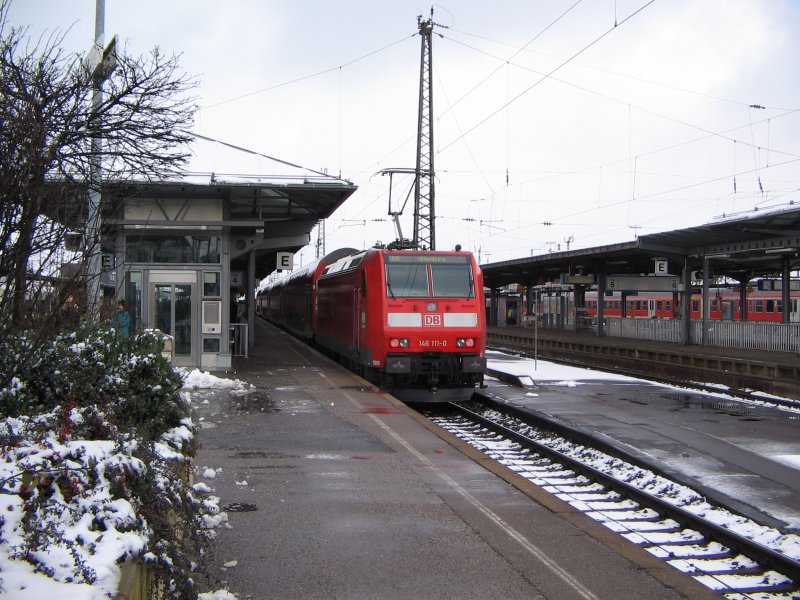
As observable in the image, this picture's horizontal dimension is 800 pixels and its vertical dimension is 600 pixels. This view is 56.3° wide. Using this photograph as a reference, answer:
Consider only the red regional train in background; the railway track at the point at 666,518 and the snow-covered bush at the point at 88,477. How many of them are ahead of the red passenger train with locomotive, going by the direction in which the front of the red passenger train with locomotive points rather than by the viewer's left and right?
2

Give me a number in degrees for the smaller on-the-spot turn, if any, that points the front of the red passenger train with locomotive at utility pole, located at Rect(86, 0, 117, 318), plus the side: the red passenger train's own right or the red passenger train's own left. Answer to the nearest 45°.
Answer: approximately 45° to the red passenger train's own right

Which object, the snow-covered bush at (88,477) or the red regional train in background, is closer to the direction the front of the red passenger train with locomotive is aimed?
the snow-covered bush

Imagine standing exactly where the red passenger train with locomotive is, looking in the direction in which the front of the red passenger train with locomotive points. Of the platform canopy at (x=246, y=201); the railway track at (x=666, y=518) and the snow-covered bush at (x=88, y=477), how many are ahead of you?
2

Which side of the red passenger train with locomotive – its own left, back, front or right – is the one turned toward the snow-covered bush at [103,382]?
front

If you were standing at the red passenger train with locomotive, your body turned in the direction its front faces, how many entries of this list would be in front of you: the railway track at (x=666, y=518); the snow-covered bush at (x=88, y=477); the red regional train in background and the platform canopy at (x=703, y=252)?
2

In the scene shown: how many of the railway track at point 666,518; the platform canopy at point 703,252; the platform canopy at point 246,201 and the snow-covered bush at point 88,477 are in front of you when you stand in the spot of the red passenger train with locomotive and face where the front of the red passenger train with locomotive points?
2

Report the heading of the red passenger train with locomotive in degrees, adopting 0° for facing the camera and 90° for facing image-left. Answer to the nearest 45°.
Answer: approximately 0°

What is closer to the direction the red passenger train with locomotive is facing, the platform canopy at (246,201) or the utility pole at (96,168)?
the utility pole

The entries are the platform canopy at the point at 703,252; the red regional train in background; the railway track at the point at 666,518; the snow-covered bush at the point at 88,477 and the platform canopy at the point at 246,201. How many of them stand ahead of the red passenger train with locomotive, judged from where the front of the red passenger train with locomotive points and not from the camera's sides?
2

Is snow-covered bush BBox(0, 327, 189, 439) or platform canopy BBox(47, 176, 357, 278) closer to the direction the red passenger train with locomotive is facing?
the snow-covered bush

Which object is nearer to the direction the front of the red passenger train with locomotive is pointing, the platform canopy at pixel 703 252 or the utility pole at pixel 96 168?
the utility pole

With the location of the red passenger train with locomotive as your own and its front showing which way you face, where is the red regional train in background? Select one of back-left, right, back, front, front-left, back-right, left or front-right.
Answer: back-left

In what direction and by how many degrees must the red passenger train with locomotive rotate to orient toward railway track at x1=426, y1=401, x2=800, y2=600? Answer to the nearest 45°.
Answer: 0° — it already faces it
